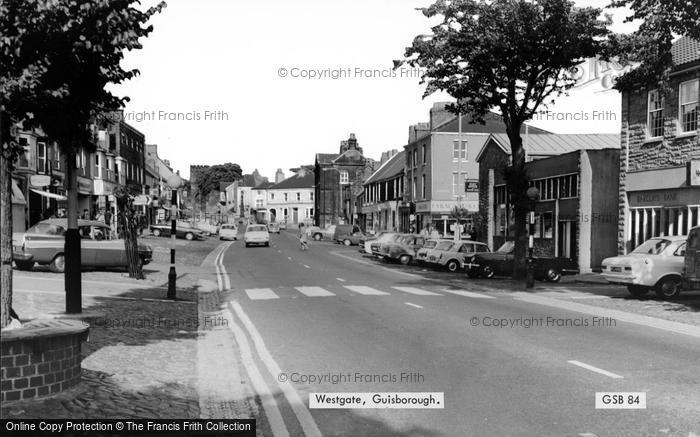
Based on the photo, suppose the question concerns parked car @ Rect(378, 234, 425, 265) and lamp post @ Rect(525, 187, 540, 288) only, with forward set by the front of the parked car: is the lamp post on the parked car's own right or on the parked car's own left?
on the parked car's own left

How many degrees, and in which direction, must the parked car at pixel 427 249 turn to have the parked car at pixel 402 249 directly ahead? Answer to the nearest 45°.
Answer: approximately 90° to its right

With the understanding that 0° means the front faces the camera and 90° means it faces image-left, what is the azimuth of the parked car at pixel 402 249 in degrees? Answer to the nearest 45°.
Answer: approximately 45°

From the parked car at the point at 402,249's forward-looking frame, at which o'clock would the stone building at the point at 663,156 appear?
The stone building is roughly at 9 o'clock from the parked car.
